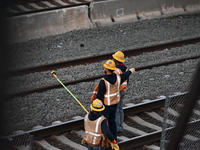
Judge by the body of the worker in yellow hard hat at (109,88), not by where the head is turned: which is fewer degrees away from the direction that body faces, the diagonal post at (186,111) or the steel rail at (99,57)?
the steel rail

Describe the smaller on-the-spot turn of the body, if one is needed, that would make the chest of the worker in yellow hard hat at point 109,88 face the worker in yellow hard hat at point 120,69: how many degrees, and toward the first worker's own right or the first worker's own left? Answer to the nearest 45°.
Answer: approximately 45° to the first worker's own right

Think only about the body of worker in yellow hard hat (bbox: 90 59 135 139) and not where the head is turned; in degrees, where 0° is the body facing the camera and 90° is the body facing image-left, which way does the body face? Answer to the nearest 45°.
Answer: approximately 135°

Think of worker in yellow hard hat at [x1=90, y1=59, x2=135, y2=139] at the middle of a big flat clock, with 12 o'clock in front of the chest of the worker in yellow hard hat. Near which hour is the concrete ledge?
The concrete ledge is roughly at 1 o'clock from the worker in yellow hard hat.

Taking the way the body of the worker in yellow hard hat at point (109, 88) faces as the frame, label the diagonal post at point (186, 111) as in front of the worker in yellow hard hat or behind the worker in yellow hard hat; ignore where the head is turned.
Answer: behind
